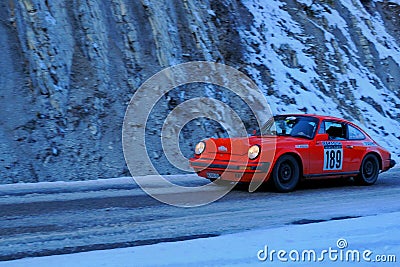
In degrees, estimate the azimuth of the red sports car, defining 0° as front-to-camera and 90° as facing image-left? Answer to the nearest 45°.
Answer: approximately 45°
